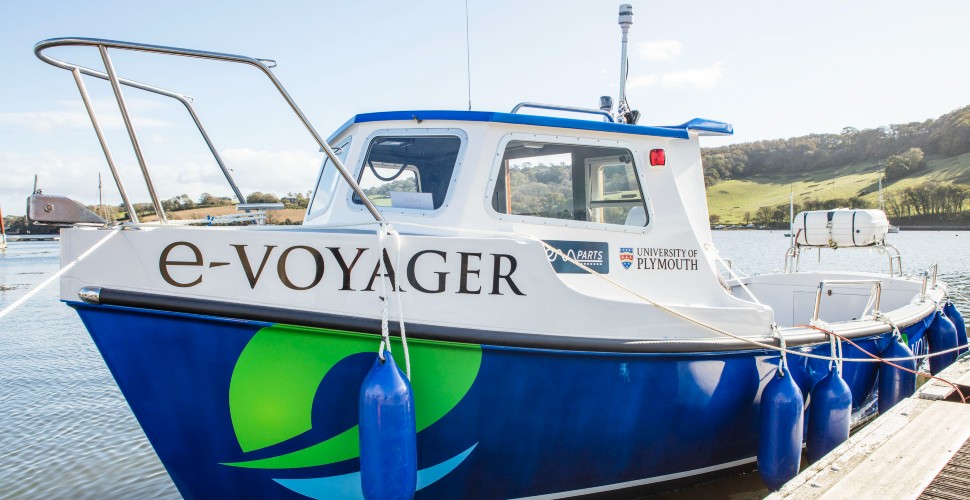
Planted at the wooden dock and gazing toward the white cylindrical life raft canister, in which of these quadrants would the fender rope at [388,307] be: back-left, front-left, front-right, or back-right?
back-left

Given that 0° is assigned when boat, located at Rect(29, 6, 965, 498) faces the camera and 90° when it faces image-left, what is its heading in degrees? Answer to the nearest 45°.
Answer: approximately 45°

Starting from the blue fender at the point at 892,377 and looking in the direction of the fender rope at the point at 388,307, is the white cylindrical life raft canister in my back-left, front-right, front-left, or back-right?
back-right
